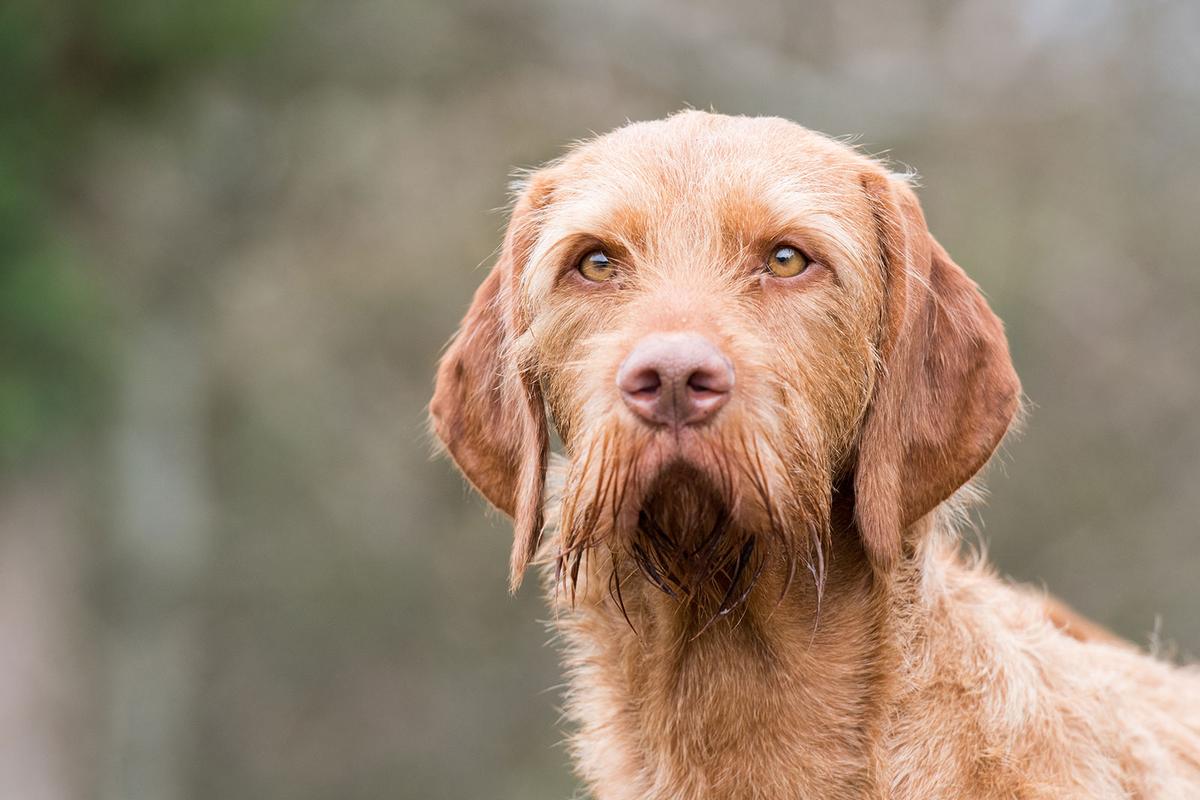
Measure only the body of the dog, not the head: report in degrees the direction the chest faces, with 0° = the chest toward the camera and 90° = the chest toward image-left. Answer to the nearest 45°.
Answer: approximately 45°
